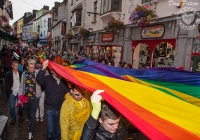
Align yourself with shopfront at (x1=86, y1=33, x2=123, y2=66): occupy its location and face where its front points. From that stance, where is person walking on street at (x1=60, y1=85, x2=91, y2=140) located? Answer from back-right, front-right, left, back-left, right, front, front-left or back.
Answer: front-left

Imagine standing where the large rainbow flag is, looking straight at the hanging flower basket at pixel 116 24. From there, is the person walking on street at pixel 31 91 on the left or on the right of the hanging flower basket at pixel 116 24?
left

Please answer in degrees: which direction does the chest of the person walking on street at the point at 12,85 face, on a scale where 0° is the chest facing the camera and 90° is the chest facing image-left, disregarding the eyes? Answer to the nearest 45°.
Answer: approximately 0°

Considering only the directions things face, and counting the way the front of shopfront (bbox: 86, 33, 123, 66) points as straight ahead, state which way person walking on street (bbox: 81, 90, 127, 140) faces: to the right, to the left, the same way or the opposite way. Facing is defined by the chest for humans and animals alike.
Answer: to the left

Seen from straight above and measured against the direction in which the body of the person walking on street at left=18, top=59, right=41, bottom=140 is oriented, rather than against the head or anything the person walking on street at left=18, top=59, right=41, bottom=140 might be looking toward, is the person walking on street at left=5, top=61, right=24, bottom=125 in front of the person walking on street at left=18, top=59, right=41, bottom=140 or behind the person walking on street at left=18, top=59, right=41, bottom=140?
behind

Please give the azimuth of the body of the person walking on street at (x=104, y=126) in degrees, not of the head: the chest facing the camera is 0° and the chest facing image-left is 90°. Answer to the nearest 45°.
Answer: approximately 315°
